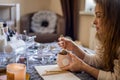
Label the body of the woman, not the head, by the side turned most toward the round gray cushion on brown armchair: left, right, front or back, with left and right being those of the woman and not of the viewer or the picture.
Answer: right

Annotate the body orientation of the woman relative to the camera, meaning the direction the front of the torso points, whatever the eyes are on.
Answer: to the viewer's left

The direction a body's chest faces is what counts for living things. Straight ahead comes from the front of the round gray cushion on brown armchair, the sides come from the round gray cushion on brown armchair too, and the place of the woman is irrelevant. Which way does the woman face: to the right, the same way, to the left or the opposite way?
to the right

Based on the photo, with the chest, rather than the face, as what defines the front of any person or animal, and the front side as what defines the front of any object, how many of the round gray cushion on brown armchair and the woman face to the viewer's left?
1

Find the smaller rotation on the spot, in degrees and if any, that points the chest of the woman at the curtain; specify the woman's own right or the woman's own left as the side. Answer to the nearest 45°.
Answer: approximately 90° to the woman's own right

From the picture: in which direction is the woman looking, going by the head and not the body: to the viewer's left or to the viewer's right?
to the viewer's left

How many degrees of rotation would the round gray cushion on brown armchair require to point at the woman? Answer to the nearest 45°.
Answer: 0° — it already faces them

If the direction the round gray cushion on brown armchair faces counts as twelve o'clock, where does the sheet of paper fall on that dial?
The sheet of paper is roughly at 12 o'clock from the round gray cushion on brown armchair.
